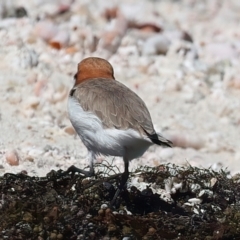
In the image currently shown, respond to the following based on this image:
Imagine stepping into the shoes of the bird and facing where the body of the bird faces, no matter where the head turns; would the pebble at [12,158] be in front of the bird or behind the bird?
in front

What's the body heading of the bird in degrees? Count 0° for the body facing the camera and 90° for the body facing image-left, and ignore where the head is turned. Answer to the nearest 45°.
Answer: approximately 135°
